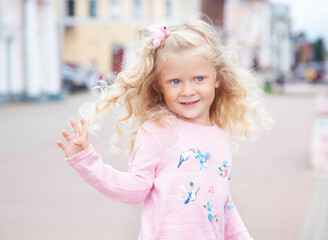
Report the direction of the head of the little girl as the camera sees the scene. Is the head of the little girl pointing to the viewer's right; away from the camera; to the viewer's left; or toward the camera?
toward the camera

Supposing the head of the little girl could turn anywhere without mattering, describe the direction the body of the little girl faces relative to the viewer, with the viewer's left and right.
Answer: facing the viewer and to the right of the viewer

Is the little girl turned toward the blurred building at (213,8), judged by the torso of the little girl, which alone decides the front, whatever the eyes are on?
no

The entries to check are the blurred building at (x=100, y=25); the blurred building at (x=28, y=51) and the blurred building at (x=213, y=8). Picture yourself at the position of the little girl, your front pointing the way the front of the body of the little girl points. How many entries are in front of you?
0

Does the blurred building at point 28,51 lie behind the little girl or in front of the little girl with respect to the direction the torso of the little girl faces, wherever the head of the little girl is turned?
behind

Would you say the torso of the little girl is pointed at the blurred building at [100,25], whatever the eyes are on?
no
